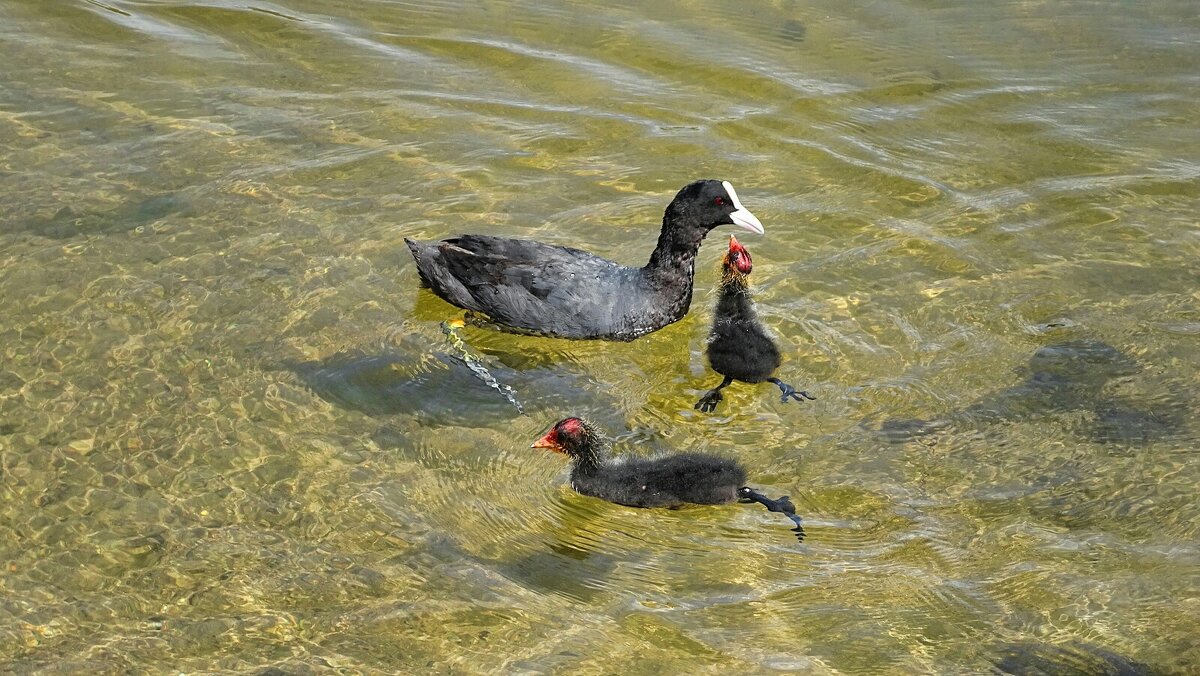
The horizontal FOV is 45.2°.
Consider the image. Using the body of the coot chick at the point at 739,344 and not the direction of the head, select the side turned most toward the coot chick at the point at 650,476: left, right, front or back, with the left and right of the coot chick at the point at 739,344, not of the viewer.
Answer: back

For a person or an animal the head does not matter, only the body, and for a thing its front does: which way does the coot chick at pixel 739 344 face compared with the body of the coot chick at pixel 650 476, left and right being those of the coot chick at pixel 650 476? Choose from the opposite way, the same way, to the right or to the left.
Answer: to the right

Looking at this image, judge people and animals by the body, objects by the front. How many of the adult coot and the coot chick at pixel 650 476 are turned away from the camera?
0

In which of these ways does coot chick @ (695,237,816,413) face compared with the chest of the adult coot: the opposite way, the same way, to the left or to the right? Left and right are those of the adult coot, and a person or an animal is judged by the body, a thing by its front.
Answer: to the left

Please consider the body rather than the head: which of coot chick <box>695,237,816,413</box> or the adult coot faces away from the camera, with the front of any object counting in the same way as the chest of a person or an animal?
the coot chick

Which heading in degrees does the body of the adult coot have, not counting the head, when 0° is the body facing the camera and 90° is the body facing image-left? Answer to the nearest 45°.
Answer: approximately 270°

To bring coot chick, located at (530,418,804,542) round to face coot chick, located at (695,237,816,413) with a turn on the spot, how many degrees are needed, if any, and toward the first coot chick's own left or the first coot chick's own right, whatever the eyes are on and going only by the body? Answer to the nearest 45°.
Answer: approximately 90° to the first coot chick's own right

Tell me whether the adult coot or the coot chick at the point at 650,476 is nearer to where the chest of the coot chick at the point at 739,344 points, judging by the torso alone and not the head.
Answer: the adult coot

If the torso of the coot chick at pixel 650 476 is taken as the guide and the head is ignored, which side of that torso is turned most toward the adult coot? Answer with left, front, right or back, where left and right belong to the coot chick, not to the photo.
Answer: right

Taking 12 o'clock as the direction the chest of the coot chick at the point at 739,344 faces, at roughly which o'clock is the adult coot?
The adult coot is roughly at 10 o'clock from the coot chick.

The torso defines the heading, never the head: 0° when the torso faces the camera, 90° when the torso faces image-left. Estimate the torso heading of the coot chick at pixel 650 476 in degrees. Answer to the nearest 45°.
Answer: approximately 90°

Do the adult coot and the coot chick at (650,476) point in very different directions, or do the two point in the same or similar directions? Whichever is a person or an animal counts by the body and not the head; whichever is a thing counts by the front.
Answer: very different directions

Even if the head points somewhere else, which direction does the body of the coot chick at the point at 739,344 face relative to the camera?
away from the camera
